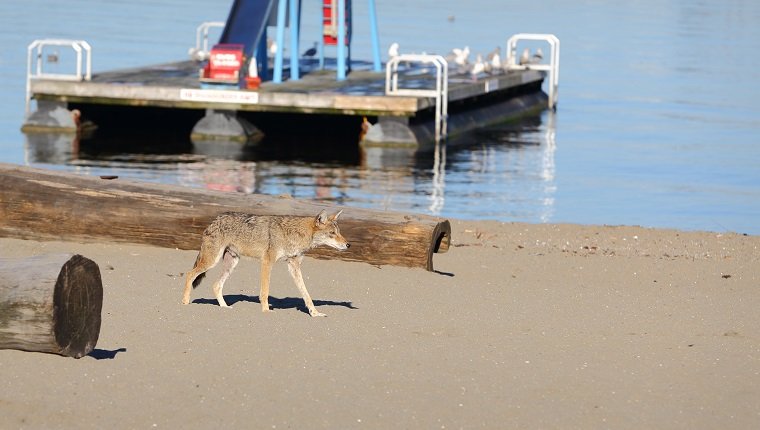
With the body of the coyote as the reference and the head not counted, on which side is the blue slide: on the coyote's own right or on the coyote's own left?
on the coyote's own left

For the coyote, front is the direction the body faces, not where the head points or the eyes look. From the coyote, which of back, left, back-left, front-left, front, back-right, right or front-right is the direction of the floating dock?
left

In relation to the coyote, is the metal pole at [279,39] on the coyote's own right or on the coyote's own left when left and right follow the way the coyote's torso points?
on the coyote's own left

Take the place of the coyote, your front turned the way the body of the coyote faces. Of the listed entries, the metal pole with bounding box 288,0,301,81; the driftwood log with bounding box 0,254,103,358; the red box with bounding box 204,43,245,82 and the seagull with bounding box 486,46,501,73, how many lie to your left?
3

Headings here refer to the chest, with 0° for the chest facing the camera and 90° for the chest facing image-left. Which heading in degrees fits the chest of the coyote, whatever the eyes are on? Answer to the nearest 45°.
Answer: approximately 270°

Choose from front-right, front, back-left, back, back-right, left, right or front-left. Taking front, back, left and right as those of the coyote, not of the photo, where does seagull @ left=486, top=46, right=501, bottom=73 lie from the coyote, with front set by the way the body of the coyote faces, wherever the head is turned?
left

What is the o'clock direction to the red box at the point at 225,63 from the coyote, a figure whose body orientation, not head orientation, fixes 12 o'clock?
The red box is roughly at 9 o'clock from the coyote.

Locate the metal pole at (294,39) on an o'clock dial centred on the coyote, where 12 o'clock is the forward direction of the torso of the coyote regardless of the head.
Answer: The metal pole is roughly at 9 o'clock from the coyote.

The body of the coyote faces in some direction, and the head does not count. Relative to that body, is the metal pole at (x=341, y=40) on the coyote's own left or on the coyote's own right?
on the coyote's own left

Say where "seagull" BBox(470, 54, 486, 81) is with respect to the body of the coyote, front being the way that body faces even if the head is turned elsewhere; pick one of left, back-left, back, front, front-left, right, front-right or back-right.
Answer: left

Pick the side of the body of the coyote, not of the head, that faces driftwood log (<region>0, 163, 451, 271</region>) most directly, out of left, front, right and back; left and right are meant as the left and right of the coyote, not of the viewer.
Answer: left
